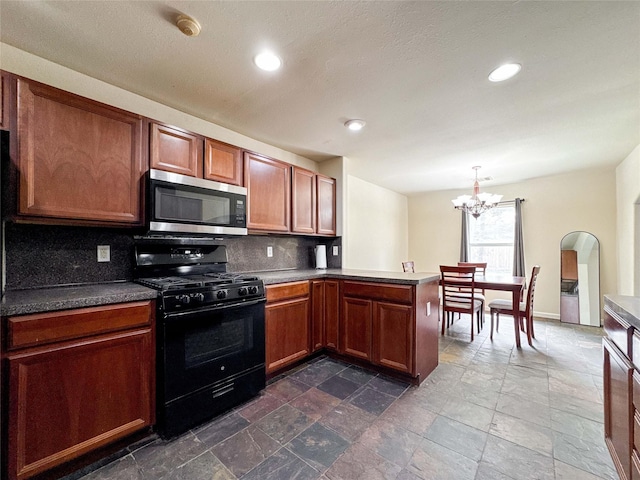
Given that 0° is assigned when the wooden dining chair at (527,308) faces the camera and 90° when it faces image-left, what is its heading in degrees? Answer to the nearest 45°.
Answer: approximately 90°

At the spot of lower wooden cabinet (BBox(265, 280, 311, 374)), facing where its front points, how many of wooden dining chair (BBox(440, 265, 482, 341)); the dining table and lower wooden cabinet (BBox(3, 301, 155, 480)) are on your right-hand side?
1

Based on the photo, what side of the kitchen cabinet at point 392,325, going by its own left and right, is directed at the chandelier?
back

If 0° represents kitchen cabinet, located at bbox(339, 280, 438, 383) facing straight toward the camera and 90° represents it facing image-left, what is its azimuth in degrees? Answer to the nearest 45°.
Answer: approximately 45°

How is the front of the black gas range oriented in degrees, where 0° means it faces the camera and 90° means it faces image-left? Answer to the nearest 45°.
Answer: approximately 315°

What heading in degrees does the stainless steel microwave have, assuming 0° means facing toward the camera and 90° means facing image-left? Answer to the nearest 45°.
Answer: approximately 315°
